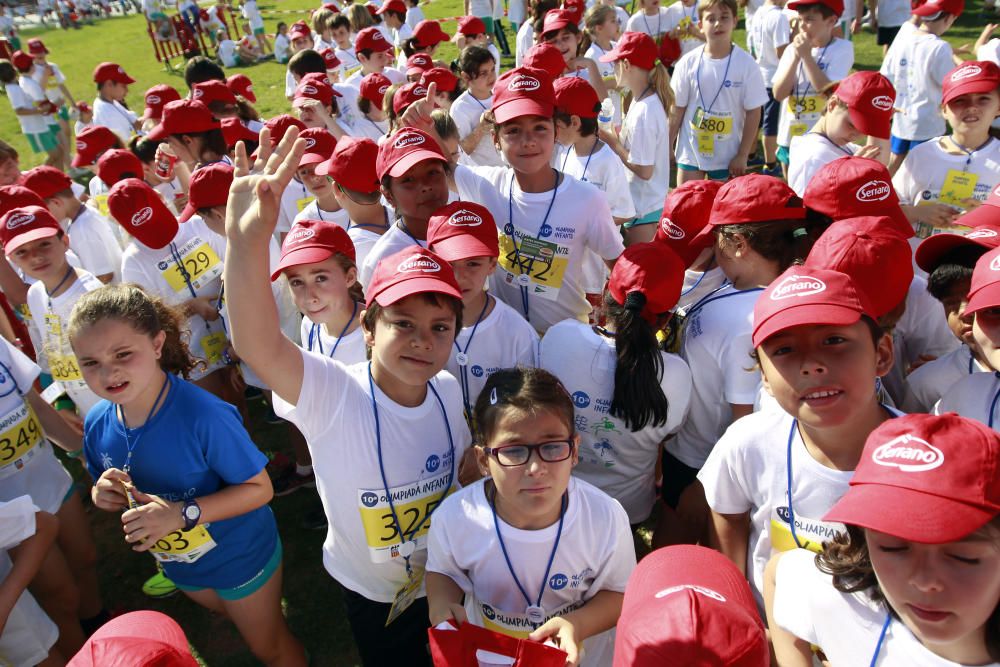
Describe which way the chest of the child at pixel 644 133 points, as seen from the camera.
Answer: to the viewer's left

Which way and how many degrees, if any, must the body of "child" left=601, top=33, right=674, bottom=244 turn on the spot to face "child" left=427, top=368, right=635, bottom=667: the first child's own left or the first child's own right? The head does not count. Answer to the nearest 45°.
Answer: approximately 90° to the first child's own left

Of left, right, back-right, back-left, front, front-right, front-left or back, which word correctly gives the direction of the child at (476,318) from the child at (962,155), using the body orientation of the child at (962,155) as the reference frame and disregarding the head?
front-right

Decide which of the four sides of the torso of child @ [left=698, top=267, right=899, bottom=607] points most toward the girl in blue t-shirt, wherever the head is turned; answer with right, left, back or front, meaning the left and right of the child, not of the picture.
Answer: right

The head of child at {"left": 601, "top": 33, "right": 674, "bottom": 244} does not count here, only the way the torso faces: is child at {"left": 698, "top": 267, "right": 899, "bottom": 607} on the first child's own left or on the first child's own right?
on the first child's own left

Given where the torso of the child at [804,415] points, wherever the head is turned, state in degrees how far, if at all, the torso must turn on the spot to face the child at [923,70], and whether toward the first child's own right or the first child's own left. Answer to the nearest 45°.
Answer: approximately 180°

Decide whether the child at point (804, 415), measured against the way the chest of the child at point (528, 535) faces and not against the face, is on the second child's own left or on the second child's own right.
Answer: on the second child's own left

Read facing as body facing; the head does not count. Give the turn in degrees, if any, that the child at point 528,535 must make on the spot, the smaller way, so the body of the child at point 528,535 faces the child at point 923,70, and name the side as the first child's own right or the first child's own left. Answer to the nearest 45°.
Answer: approximately 135° to the first child's own left

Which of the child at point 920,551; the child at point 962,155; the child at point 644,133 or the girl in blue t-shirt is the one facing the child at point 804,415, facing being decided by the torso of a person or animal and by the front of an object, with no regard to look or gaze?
the child at point 962,155
